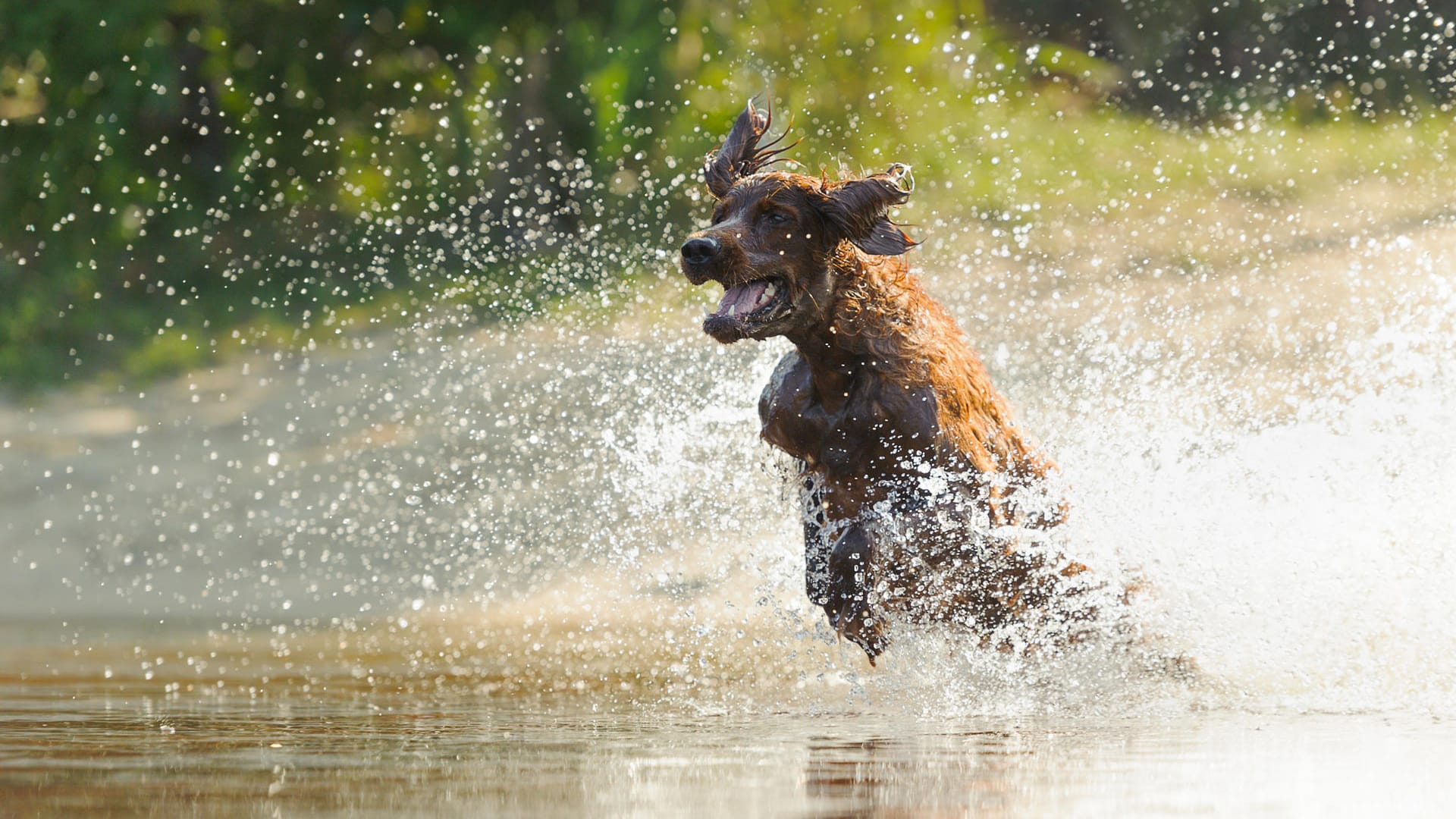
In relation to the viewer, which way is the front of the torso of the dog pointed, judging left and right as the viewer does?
facing the viewer and to the left of the viewer
